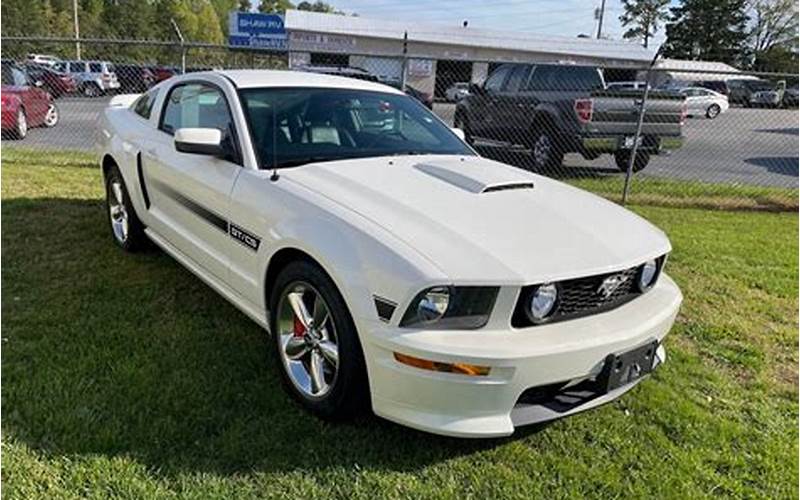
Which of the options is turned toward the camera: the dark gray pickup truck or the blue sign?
the blue sign

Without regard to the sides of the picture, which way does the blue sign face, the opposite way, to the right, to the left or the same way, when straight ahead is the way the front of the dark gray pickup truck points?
the opposite way

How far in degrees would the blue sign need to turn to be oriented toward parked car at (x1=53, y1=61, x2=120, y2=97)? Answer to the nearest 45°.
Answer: approximately 45° to its right

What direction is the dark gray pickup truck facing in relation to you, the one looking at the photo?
facing away from the viewer and to the left of the viewer

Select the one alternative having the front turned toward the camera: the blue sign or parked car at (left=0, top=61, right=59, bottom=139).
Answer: the blue sign

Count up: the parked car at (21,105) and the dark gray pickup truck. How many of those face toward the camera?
0

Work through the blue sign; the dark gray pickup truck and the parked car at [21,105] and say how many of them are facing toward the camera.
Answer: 1

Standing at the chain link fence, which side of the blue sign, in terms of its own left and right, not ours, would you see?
front

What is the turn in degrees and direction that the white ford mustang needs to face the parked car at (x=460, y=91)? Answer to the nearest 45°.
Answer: approximately 135° to its left

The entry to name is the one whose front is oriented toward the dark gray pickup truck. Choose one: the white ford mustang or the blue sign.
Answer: the blue sign

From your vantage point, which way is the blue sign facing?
toward the camera

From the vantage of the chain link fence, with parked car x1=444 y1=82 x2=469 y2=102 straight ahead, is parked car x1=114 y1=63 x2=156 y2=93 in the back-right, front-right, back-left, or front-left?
front-left
